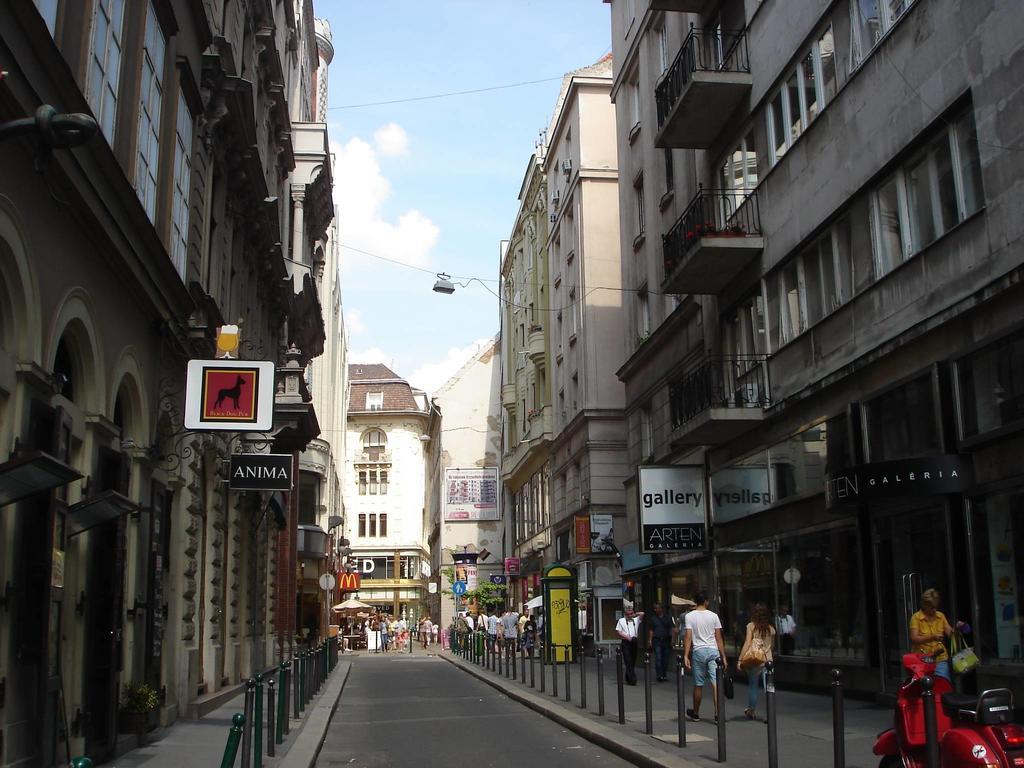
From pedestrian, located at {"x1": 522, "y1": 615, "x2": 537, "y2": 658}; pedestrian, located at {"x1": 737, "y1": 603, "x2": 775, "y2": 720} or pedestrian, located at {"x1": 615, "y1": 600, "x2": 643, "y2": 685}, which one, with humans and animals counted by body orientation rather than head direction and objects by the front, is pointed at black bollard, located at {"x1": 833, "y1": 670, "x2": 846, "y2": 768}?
pedestrian, located at {"x1": 615, "y1": 600, "x2": 643, "y2": 685}

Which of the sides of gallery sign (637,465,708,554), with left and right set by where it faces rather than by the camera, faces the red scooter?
front

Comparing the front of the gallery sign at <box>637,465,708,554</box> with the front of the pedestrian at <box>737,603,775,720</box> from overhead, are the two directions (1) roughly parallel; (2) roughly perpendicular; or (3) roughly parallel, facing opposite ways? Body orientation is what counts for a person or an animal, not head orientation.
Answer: roughly parallel, facing opposite ways

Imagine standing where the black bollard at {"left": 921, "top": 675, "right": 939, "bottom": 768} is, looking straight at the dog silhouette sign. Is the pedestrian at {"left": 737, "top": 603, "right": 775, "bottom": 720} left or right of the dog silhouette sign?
right

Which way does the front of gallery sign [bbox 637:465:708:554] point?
toward the camera

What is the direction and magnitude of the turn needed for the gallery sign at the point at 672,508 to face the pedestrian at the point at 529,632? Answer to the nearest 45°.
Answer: approximately 180°

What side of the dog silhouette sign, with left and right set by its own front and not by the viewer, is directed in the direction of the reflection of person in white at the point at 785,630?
left

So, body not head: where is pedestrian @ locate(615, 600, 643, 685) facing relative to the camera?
toward the camera

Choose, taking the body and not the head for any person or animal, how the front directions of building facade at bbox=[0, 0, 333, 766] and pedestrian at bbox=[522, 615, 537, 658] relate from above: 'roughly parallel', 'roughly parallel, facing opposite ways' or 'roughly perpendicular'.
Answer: roughly perpendicular

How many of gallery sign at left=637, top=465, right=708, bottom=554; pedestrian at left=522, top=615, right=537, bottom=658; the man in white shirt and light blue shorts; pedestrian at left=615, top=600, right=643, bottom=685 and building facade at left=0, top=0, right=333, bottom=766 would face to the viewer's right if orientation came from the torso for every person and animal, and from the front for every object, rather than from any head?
1

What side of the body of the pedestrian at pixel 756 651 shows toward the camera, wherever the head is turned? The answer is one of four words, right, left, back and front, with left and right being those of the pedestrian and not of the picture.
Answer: back

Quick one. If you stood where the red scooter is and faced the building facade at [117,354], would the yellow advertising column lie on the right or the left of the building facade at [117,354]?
right
